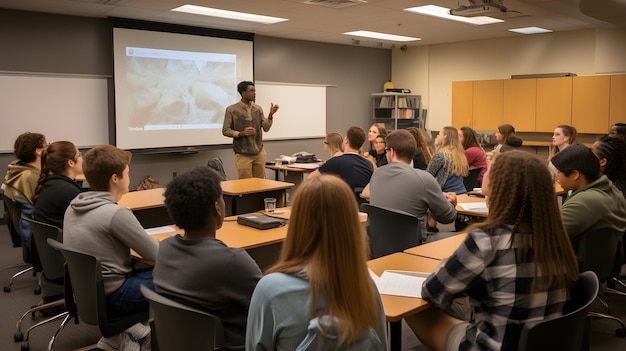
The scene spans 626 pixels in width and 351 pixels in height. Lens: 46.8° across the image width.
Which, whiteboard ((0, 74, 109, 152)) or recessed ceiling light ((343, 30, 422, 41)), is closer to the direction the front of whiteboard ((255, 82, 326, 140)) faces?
the recessed ceiling light

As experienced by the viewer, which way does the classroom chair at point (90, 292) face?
facing away from the viewer and to the right of the viewer

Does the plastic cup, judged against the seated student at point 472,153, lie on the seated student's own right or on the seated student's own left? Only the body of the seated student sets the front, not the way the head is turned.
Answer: on the seated student's own left

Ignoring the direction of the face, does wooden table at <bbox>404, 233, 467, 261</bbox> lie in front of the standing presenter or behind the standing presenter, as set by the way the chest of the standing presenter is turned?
in front

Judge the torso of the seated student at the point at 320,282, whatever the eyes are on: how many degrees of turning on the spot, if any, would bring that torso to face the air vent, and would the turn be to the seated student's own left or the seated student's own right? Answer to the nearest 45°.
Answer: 0° — they already face it

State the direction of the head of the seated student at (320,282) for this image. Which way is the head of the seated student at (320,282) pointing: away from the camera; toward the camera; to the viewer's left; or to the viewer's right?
away from the camera

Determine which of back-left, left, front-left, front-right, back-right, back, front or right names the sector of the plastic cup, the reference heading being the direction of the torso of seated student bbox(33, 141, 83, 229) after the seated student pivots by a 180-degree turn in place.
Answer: back-left

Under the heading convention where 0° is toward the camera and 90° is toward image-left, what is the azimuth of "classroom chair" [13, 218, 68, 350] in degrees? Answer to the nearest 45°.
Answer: approximately 225°

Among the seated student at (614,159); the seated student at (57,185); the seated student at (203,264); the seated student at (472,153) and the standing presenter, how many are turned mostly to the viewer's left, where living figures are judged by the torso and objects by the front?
2

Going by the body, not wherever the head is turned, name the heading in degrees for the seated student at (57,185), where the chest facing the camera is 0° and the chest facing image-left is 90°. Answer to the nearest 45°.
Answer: approximately 225°

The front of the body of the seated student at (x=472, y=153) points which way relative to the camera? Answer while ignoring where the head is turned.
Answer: to the viewer's left

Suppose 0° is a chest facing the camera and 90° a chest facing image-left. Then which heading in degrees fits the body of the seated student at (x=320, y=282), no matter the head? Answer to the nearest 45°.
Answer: approximately 180°

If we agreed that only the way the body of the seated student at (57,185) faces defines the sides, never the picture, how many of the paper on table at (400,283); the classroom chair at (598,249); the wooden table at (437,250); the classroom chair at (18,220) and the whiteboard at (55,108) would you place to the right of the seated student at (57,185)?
3

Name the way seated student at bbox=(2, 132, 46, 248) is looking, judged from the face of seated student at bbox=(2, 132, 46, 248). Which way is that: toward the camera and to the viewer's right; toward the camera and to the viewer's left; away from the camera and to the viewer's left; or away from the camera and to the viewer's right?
away from the camera and to the viewer's right

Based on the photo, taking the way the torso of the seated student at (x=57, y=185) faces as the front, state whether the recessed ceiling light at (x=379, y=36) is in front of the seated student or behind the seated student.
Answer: in front

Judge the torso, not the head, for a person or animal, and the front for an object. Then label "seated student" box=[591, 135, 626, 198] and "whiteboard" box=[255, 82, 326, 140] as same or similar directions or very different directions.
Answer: very different directions

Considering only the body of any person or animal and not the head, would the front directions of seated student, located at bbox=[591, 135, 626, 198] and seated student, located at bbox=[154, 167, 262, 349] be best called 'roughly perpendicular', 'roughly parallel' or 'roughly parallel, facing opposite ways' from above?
roughly perpendicular

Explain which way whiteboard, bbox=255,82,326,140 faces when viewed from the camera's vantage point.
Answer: facing the viewer and to the right of the viewer
